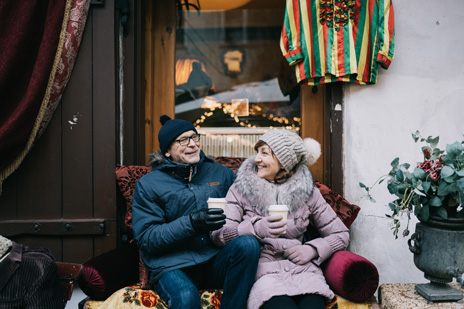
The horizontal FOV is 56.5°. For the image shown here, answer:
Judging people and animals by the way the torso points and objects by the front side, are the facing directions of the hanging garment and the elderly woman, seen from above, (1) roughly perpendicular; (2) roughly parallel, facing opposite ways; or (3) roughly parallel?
roughly parallel

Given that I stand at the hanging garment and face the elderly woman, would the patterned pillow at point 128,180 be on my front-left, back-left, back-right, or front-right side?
front-right

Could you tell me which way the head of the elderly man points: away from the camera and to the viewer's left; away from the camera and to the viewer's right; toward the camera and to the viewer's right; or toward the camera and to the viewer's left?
toward the camera and to the viewer's right

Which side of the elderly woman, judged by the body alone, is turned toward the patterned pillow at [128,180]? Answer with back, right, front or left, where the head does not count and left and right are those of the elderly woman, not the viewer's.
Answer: right

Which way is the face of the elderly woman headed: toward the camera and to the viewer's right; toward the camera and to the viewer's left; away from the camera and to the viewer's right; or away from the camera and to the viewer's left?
toward the camera and to the viewer's left

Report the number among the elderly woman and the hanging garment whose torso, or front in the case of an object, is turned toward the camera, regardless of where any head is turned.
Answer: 2

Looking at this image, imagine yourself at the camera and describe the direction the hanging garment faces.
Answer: facing the viewer

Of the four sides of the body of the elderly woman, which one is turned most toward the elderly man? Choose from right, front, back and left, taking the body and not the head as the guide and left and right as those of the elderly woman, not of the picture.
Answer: right

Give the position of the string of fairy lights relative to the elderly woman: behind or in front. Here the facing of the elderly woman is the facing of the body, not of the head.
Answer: behind
